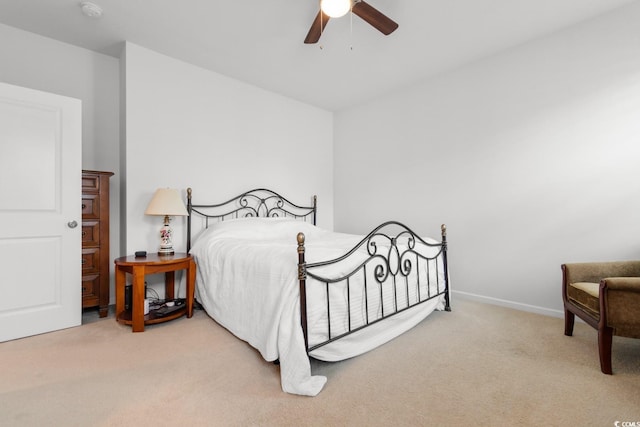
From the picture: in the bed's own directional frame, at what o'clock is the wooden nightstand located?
The wooden nightstand is roughly at 5 o'clock from the bed.

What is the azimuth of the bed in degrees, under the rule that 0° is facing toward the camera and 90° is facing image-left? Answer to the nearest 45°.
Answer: approximately 315°

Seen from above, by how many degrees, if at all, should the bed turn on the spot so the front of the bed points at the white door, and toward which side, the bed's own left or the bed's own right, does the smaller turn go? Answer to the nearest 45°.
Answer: approximately 135° to the bed's own right

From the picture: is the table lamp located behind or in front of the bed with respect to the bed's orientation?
behind

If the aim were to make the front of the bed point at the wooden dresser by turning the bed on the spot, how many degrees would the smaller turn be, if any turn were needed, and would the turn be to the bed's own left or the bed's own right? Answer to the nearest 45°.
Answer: approximately 135° to the bed's own right
